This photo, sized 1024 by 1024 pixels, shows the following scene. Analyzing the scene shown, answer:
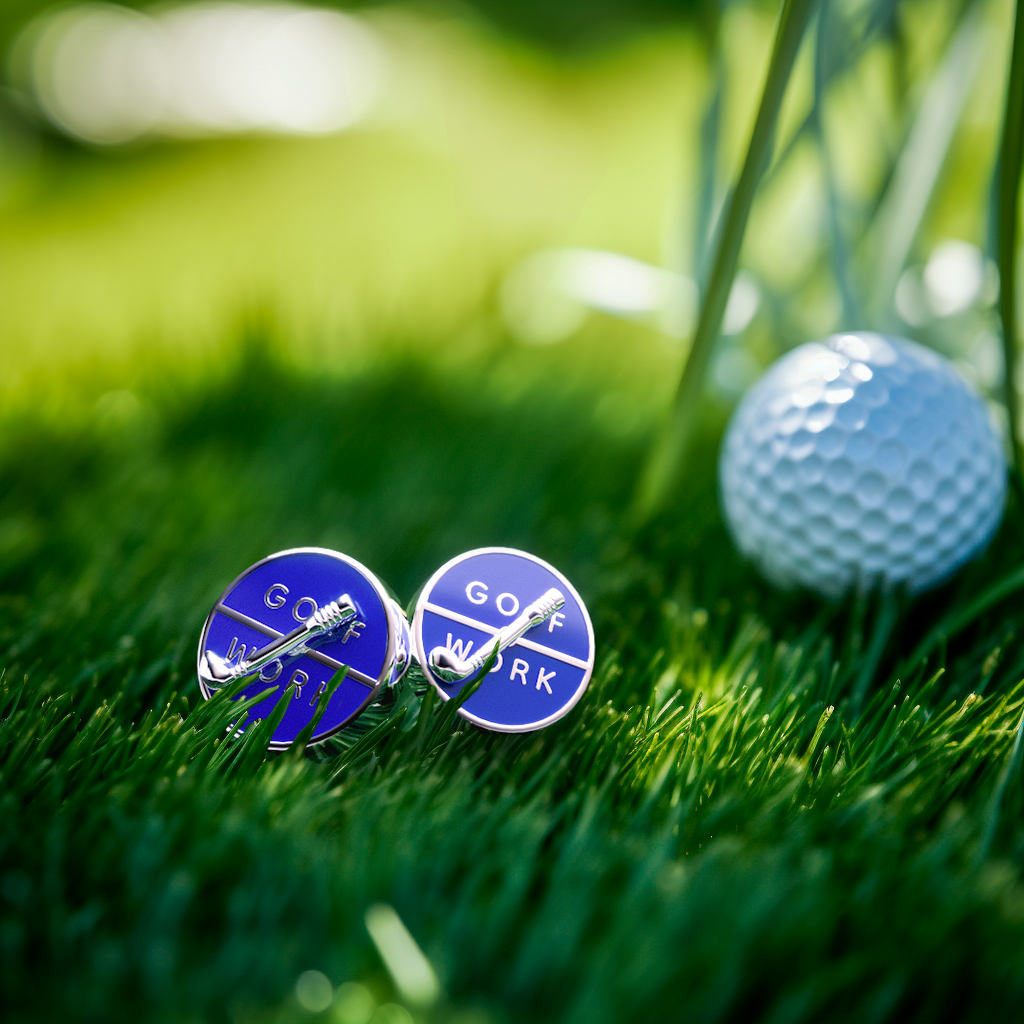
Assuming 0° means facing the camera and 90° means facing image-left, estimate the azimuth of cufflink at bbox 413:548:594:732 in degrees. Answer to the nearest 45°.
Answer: approximately 0°

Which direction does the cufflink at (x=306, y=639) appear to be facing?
toward the camera

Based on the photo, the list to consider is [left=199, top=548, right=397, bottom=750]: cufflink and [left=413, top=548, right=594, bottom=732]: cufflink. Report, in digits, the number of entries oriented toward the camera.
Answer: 2

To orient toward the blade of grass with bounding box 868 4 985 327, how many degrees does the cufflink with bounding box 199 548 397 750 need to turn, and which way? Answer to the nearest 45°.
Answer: approximately 135° to its left
